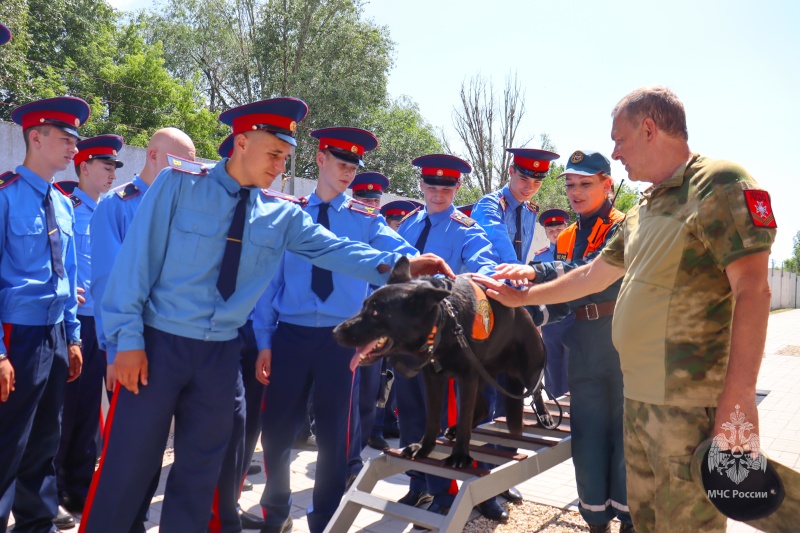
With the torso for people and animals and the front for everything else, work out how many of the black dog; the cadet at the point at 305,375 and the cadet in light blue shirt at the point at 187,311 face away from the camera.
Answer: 0

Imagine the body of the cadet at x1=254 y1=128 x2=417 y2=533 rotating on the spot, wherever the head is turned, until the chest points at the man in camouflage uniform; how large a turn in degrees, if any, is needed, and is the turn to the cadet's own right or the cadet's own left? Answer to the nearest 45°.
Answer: approximately 45° to the cadet's own left

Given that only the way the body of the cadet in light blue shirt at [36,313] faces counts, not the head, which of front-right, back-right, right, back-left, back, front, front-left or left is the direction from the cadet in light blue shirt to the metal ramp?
front

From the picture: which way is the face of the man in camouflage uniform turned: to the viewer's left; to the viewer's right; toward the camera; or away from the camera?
to the viewer's left

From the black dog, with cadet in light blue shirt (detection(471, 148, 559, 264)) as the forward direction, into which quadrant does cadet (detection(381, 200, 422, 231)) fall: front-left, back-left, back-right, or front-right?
front-left

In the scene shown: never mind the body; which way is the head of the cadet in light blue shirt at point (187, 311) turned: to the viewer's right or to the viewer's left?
to the viewer's right

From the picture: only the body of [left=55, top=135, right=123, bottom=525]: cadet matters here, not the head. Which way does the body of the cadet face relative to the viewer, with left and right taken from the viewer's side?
facing the viewer and to the right of the viewer

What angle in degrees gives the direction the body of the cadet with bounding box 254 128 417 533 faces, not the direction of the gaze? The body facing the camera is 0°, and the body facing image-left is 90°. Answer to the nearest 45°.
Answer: approximately 0°

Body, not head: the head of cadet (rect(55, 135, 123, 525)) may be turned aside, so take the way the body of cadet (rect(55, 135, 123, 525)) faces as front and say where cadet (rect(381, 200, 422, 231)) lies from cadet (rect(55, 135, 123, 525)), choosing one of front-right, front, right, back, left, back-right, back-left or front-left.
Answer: left

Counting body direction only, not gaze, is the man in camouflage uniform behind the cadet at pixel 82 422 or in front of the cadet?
in front

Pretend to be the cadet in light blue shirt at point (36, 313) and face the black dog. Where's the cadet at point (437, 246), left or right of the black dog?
left

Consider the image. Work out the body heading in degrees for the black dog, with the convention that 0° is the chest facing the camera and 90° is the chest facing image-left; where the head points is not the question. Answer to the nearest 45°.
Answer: approximately 45°
